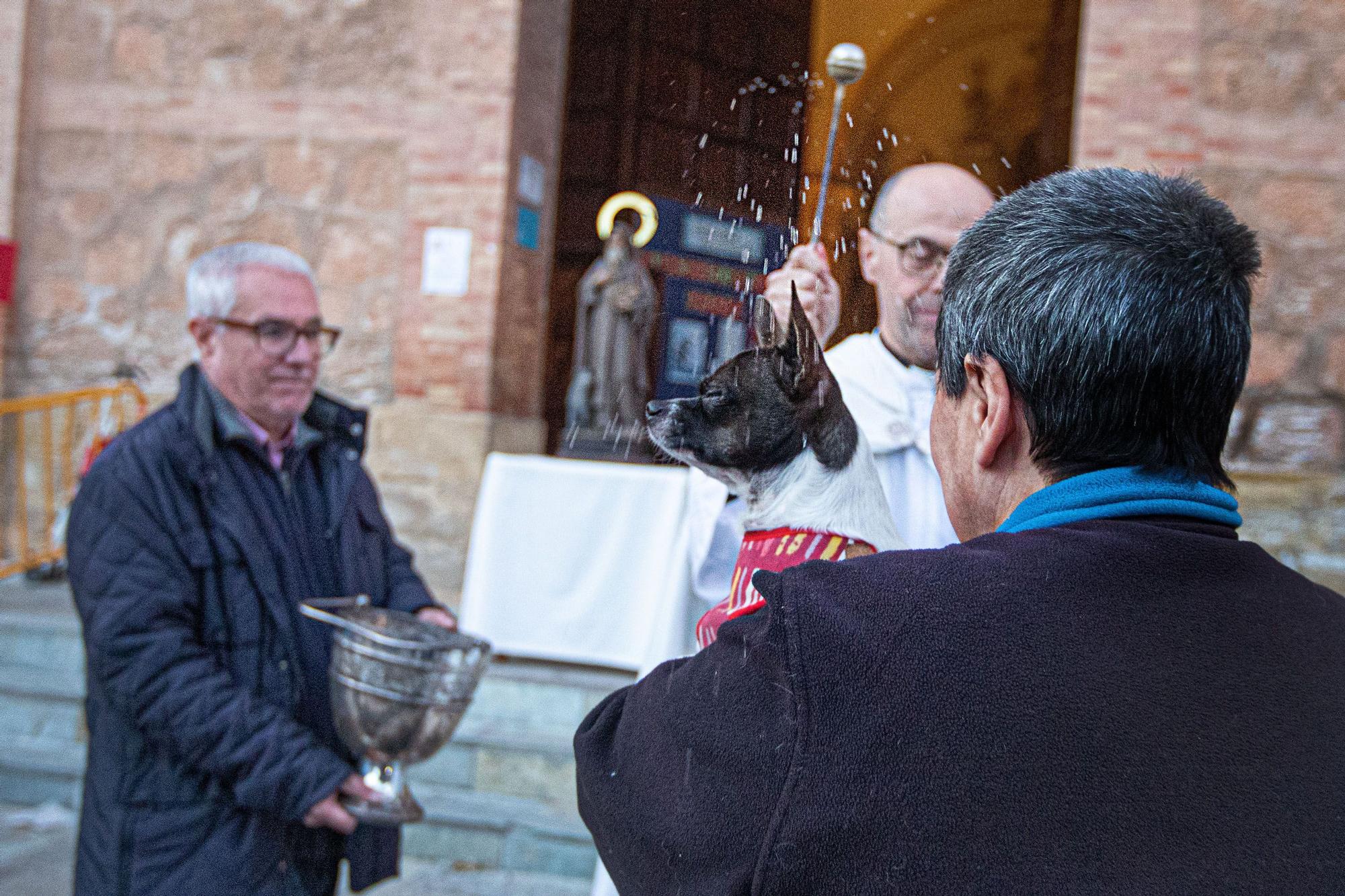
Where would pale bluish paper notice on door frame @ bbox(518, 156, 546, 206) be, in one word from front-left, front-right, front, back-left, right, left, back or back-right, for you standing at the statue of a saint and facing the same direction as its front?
back-right

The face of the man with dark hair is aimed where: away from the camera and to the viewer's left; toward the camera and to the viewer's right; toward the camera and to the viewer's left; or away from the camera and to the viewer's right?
away from the camera and to the viewer's left

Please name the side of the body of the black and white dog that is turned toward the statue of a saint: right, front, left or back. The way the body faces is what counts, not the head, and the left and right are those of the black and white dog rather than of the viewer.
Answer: right

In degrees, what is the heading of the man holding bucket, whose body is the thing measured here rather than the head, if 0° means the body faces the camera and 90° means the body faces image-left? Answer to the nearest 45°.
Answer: approximately 315°

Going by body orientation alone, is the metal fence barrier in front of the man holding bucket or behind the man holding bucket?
behind

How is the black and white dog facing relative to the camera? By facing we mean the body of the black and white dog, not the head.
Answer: to the viewer's left

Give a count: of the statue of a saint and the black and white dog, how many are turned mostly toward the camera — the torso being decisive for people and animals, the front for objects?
1

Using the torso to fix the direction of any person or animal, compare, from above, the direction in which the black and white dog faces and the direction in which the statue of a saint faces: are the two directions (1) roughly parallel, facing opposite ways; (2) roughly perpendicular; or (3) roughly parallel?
roughly perpendicular

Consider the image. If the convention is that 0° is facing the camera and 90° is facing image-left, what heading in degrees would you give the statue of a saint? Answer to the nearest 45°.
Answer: approximately 0°
